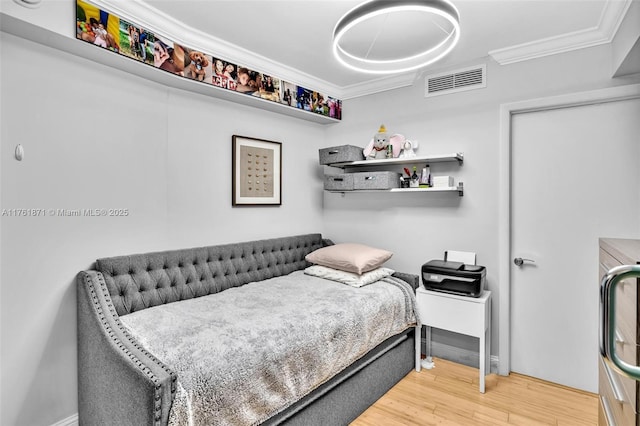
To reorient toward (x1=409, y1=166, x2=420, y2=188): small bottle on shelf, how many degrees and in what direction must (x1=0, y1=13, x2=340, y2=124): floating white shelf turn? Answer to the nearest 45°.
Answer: approximately 45° to its left

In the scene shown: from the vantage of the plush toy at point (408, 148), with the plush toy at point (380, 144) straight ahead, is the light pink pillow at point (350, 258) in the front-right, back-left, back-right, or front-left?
front-left

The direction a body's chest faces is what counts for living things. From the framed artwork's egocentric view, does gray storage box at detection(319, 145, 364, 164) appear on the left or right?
on its left

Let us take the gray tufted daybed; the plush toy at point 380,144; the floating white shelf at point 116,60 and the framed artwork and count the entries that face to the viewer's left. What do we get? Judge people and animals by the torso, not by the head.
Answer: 0

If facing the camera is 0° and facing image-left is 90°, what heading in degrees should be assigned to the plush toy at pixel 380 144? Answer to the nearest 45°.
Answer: approximately 0°

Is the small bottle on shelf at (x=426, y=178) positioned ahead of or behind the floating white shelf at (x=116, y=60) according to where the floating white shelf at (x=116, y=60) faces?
ahead

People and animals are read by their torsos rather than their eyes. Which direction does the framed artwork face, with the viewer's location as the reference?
facing the viewer and to the right of the viewer

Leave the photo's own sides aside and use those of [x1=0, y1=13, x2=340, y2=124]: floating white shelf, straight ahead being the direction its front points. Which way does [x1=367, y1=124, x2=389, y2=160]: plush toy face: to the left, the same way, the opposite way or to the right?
to the right

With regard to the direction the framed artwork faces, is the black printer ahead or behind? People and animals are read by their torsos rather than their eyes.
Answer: ahead
